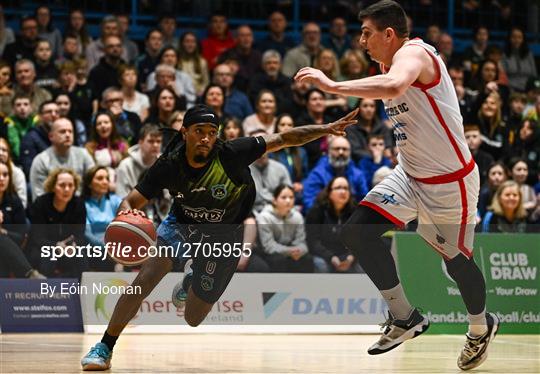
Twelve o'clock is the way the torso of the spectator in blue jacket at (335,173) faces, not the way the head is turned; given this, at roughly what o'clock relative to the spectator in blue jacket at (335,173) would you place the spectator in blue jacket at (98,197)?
the spectator in blue jacket at (98,197) is roughly at 2 o'clock from the spectator in blue jacket at (335,173).

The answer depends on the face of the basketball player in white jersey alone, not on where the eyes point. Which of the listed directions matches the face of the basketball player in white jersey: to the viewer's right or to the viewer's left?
to the viewer's left

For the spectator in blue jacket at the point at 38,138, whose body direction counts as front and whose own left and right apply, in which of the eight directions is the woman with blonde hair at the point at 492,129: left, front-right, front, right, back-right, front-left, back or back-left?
front-left

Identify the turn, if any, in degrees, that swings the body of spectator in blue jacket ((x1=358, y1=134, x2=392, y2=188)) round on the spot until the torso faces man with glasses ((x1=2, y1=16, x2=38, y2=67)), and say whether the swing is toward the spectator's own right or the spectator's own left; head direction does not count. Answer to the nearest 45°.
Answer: approximately 90° to the spectator's own right

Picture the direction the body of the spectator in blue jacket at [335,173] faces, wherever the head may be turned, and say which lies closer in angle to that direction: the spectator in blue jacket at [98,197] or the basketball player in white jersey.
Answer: the basketball player in white jersey

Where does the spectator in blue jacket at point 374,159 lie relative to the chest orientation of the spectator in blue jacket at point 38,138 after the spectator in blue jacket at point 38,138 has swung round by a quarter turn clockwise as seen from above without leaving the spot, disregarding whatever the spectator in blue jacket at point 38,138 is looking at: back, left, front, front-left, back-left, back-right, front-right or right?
back-left

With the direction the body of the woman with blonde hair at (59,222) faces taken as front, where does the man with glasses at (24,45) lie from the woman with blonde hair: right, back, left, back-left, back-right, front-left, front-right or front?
back

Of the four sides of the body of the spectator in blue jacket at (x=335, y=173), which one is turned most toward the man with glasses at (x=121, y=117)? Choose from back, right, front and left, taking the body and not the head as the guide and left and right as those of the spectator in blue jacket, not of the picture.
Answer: right
